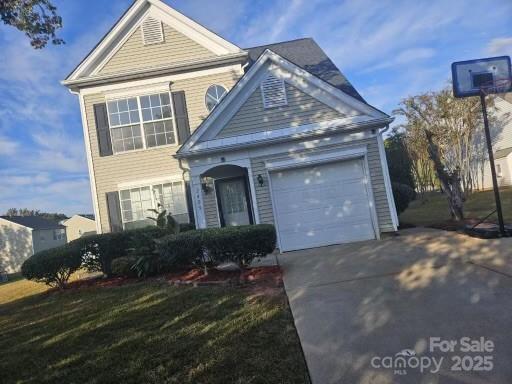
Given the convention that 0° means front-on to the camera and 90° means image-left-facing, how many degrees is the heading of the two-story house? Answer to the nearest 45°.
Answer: approximately 0°

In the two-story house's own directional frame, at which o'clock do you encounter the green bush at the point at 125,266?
The green bush is roughly at 2 o'clock from the two-story house.

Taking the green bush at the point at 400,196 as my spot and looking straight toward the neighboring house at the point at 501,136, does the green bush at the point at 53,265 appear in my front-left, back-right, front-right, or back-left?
back-left

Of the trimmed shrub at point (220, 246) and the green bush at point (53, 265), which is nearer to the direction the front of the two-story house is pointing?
the trimmed shrub

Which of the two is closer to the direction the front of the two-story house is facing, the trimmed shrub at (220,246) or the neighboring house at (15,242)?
the trimmed shrub

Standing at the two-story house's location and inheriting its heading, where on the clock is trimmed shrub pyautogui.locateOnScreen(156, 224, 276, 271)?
The trimmed shrub is roughly at 12 o'clock from the two-story house.

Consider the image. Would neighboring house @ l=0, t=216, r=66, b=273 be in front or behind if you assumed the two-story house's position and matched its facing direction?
behind

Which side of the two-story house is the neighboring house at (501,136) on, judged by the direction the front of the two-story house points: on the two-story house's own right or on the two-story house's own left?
on the two-story house's own left
